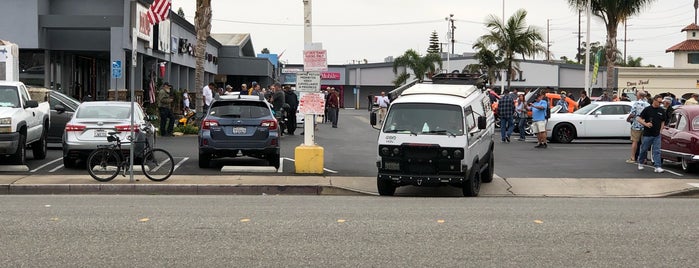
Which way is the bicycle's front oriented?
to the viewer's right

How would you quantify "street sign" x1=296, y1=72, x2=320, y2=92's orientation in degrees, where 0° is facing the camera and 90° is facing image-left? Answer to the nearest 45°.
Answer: approximately 0°

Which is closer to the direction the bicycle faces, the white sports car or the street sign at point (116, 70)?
the white sports car

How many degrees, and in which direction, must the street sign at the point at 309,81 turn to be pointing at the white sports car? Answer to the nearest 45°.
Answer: approximately 135° to its left

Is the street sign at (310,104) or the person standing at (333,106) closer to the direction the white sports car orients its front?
the person standing

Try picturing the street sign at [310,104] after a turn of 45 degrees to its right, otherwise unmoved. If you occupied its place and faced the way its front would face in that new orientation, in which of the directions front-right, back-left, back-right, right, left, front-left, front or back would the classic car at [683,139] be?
back-left

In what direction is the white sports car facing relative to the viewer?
to the viewer's left
